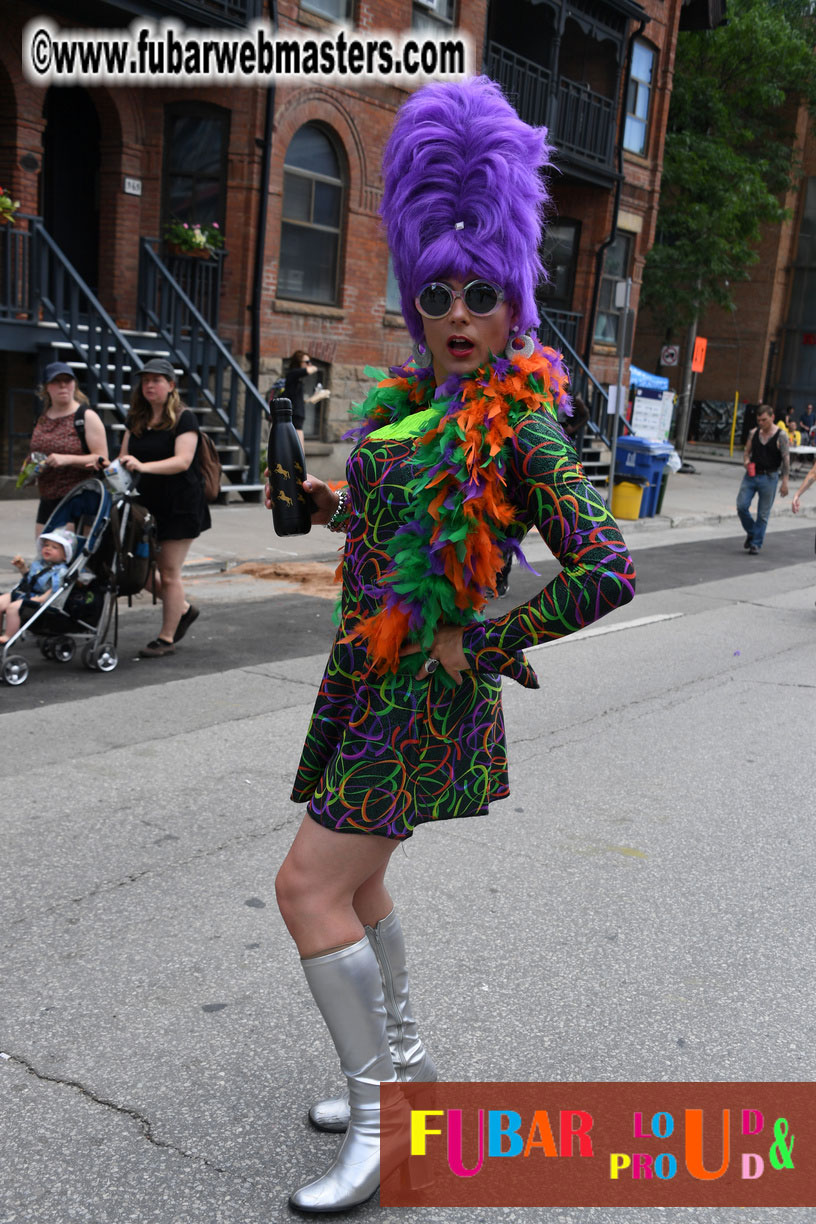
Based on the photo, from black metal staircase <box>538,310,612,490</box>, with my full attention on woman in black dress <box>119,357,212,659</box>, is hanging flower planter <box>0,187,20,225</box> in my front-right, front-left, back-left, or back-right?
front-right

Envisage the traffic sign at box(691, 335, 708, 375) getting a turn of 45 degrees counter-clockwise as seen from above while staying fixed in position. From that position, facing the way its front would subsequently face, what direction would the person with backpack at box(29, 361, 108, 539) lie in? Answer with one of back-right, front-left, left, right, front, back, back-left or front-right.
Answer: front-right

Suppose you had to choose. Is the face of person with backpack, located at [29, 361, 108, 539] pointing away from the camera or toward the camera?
toward the camera

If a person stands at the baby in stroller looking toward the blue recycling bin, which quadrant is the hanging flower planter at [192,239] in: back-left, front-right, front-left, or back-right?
front-left

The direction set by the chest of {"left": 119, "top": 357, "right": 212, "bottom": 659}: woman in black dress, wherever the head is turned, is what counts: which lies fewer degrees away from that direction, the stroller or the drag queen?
the stroller

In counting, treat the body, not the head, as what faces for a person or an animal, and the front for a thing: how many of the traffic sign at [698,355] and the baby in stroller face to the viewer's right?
0

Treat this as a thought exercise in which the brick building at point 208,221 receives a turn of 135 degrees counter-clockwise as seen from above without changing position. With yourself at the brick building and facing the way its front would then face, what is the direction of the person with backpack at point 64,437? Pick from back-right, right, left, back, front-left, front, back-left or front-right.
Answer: back

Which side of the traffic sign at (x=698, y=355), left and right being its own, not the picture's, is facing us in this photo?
front

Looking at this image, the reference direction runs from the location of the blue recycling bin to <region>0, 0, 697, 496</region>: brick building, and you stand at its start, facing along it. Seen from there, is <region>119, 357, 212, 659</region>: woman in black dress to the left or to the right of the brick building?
left

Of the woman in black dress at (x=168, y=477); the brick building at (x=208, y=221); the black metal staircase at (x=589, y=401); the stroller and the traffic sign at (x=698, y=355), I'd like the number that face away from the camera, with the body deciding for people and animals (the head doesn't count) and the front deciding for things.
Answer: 0

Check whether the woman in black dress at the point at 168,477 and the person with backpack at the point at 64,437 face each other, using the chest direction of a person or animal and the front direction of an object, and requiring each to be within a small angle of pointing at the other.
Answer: no

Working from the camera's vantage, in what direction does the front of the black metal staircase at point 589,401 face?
facing the viewer and to the right of the viewer

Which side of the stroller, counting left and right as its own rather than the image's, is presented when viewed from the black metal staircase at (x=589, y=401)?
back

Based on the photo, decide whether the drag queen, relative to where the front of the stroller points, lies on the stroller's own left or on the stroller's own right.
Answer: on the stroller's own left

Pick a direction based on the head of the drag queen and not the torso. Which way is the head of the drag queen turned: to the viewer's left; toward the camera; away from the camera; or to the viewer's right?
toward the camera

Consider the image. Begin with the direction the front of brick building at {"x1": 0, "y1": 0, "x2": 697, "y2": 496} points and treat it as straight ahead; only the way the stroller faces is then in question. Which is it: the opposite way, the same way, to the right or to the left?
to the right

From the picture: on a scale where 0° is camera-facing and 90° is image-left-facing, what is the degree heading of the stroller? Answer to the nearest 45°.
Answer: approximately 45°

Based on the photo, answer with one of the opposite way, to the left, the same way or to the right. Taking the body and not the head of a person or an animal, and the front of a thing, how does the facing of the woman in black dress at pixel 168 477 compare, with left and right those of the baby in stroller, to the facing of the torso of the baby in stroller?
the same way
